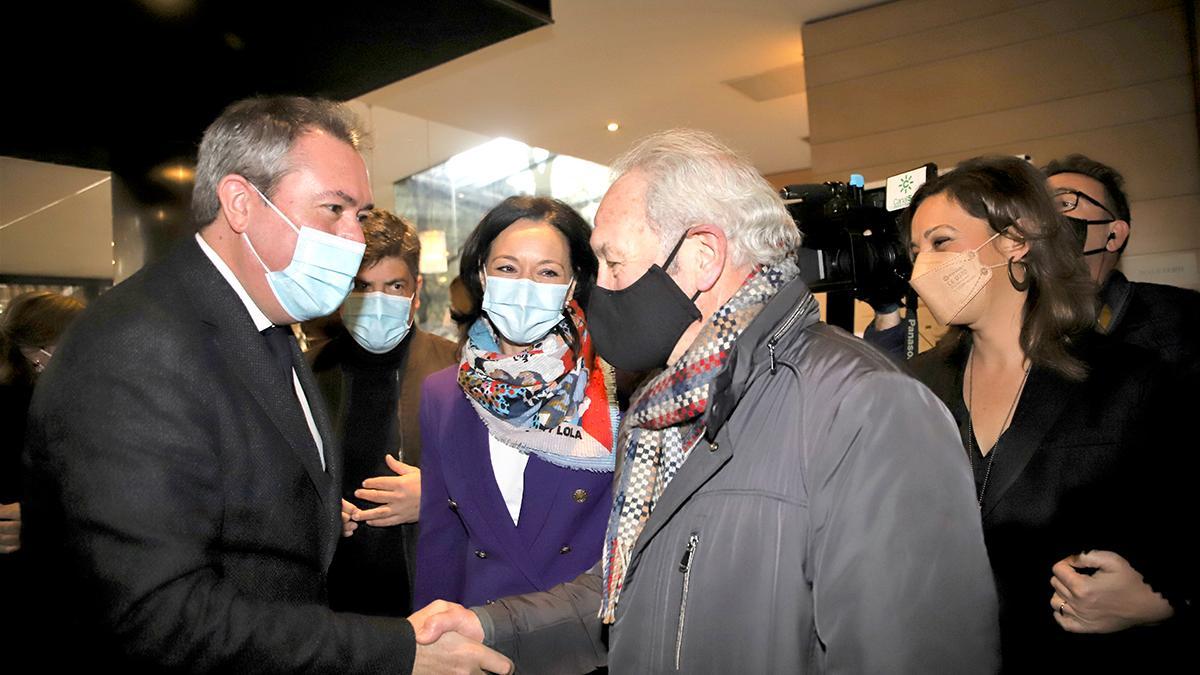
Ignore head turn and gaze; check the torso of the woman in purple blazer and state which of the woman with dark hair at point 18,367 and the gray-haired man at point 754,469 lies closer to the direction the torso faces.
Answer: the gray-haired man

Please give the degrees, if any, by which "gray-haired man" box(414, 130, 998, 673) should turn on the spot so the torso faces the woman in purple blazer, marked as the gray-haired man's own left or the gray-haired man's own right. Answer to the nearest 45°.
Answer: approximately 45° to the gray-haired man's own right

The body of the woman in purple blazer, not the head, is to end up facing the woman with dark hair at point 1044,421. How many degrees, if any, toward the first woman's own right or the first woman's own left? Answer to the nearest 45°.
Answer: approximately 45° to the first woman's own left

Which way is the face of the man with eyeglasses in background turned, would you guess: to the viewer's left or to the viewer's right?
to the viewer's left

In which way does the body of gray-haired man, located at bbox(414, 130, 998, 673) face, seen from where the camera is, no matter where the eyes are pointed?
to the viewer's left

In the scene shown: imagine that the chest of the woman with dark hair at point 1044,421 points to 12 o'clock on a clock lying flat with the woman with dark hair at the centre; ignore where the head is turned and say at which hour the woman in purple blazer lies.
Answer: The woman in purple blazer is roughly at 1 o'clock from the woman with dark hair.

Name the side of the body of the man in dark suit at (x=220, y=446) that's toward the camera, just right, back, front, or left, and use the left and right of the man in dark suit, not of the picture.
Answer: right

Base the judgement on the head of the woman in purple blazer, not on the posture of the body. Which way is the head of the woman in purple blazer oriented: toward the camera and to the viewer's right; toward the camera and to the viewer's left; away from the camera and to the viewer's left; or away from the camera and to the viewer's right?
toward the camera and to the viewer's right
